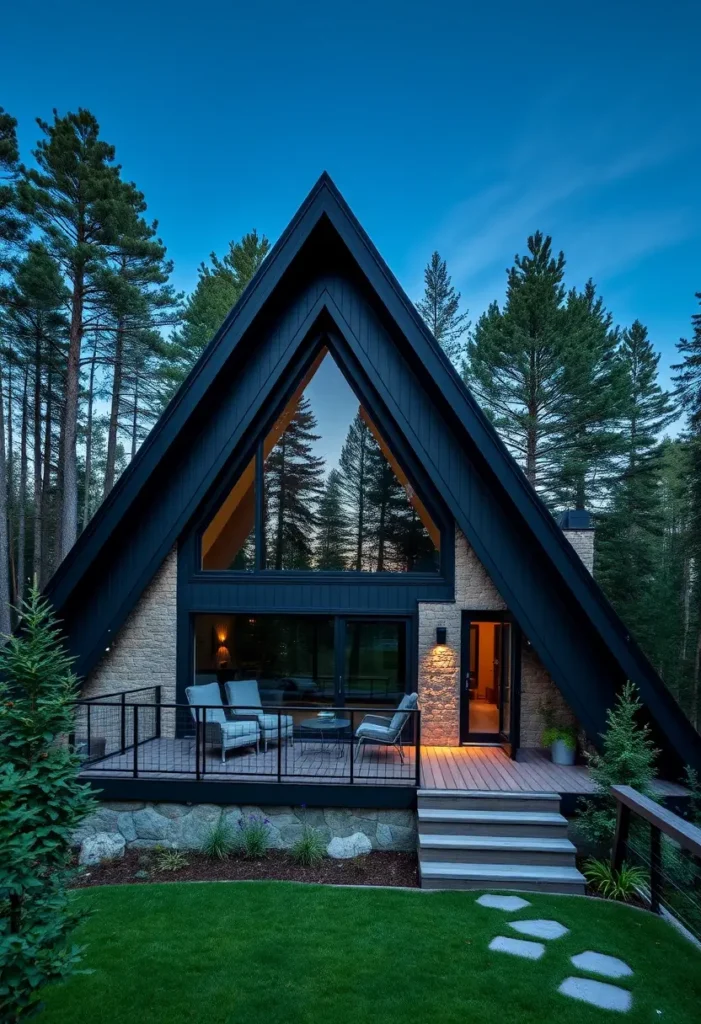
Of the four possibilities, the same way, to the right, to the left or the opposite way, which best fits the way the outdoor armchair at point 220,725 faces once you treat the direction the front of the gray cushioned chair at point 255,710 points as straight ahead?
the same way

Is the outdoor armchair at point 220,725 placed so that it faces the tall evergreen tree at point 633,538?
no

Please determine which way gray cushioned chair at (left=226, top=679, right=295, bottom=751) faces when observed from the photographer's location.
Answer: facing the viewer and to the right of the viewer

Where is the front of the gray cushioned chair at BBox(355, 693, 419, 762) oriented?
to the viewer's left

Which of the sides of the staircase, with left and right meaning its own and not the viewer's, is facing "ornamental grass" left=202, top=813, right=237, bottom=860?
right

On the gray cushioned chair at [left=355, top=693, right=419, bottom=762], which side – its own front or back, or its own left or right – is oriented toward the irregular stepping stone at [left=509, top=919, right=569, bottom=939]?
left

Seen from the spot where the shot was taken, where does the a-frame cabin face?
facing the viewer

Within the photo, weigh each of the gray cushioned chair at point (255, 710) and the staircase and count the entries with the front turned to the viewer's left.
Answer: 0

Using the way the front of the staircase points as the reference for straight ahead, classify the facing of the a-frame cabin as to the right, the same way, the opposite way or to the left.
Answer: the same way

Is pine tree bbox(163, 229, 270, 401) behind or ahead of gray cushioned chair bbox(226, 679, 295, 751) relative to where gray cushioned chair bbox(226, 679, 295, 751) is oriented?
behind

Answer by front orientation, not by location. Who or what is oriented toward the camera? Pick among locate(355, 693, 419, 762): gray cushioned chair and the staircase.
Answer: the staircase

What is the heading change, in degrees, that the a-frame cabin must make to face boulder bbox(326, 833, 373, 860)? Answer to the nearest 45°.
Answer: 0° — it already faces it

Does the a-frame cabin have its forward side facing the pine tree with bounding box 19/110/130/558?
no
